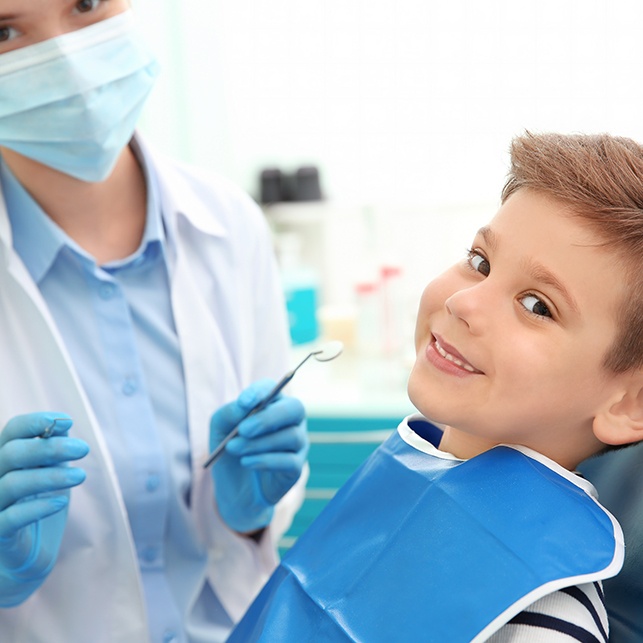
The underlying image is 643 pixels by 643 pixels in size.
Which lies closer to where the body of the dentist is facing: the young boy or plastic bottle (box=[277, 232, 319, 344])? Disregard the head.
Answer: the young boy

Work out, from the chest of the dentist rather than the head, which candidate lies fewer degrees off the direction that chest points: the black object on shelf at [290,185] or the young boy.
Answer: the young boy

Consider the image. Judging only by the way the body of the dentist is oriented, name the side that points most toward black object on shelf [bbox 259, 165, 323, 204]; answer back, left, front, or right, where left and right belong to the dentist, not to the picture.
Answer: back

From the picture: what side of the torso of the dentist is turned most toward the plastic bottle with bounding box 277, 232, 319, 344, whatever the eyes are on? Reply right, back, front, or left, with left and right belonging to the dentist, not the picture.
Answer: back

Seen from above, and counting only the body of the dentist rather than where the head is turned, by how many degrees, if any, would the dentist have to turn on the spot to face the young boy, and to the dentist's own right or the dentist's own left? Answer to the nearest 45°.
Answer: approximately 45° to the dentist's own left

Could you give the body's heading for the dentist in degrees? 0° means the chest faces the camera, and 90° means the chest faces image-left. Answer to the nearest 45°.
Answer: approximately 0°
